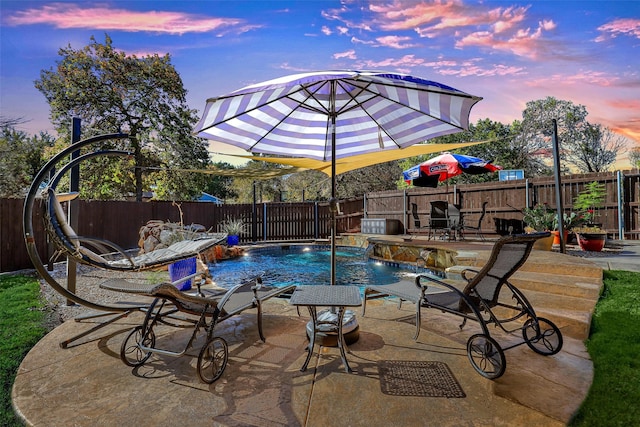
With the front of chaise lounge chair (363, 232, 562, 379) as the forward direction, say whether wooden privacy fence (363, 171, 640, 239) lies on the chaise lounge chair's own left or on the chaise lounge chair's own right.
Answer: on the chaise lounge chair's own right

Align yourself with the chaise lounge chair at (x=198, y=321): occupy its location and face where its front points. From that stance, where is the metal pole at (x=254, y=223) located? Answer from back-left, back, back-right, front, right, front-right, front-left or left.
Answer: front-left

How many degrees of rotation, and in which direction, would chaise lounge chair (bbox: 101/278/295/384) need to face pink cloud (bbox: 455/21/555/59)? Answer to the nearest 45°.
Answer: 0° — it already faces it

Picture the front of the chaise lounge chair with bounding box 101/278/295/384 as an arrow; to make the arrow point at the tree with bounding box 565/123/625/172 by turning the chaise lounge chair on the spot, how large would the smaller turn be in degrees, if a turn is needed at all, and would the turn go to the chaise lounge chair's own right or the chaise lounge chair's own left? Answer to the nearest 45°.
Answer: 0° — it already faces it

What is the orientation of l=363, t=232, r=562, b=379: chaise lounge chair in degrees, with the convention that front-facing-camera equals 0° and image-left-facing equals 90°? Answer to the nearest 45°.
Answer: approximately 135°

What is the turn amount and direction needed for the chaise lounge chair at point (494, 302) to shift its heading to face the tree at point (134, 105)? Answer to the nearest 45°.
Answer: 0° — it already faces it

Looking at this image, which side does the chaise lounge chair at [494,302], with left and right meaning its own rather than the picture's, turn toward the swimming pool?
front

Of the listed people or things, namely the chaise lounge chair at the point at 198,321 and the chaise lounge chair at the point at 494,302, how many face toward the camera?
0

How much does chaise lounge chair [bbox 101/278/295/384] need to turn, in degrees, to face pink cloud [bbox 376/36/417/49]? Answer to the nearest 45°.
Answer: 0° — it already faces it

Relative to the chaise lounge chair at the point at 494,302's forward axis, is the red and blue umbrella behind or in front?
in front

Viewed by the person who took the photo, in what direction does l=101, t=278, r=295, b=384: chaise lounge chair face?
facing away from the viewer and to the right of the viewer

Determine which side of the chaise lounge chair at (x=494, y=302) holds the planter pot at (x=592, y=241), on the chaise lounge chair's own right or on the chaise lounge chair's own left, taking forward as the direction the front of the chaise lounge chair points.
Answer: on the chaise lounge chair's own right
